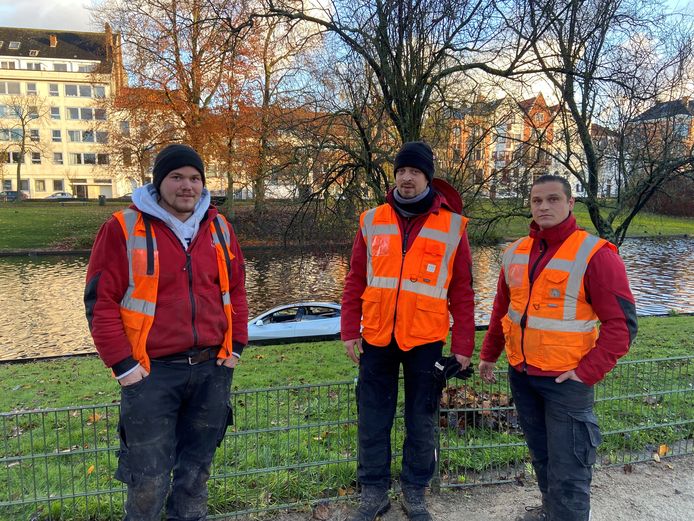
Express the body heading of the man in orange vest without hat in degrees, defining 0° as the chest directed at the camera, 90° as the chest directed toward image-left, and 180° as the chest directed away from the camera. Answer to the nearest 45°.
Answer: approximately 45°

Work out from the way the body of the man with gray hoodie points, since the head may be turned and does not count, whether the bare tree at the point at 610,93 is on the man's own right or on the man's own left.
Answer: on the man's own left

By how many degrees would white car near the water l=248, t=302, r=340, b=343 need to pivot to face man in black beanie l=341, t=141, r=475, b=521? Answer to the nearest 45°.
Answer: approximately 90° to its left

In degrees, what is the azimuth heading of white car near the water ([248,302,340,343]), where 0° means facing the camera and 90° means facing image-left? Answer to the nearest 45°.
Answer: approximately 90°

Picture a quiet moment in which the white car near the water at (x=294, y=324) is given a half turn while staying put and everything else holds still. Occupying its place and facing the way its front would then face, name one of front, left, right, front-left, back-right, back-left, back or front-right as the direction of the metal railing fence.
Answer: right

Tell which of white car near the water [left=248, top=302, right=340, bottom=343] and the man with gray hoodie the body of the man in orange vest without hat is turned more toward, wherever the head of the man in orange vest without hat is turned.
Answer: the man with gray hoodie

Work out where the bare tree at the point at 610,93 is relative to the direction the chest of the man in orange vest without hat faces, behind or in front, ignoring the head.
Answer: behind

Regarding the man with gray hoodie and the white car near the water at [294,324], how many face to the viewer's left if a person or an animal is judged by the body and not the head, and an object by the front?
1

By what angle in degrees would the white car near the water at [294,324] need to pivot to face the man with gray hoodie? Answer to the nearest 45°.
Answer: approximately 90° to its left
